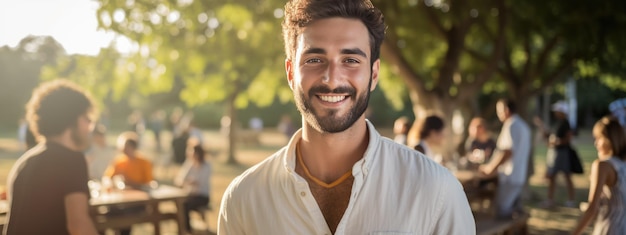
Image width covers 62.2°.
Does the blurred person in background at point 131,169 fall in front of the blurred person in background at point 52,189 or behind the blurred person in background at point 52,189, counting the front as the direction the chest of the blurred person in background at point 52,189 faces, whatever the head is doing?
in front

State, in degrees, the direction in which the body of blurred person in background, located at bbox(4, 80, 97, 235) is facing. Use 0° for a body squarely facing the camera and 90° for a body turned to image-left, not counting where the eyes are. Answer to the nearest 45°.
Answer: approximately 225°

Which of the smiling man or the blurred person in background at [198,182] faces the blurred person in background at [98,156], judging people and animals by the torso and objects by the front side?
the blurred person in background at [198,182]

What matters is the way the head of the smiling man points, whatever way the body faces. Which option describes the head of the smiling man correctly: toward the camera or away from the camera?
toward the camera

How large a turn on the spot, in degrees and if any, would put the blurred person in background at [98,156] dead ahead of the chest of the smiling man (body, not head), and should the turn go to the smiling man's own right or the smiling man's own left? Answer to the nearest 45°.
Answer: approximately 135° to the smiling man's own right

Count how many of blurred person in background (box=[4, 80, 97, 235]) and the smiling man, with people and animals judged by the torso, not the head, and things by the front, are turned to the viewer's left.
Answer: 0

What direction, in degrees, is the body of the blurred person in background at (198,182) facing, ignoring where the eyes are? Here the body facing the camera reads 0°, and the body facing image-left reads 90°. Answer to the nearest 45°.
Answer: approximately 90°

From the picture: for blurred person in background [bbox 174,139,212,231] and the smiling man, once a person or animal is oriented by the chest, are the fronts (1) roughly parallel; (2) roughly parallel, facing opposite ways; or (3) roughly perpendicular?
roughly perpendicular

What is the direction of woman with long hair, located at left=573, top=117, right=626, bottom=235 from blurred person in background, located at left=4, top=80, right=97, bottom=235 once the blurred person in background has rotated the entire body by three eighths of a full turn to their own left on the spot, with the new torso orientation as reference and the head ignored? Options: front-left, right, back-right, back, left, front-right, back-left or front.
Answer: back

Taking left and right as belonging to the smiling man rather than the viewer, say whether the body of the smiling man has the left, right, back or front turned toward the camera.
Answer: front

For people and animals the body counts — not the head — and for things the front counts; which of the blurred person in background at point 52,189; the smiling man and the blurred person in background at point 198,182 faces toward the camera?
the smiling man

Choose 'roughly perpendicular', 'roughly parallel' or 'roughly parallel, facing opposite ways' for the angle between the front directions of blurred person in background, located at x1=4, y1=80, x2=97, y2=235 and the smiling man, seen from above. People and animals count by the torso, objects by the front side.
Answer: roughly parallel, facing opposite ways

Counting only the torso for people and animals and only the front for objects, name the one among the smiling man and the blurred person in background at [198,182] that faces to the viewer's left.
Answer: the blurred person in background

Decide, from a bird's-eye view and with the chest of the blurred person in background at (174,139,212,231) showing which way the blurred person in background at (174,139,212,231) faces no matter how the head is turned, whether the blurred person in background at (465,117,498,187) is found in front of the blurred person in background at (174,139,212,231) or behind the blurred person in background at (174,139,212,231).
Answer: behind
